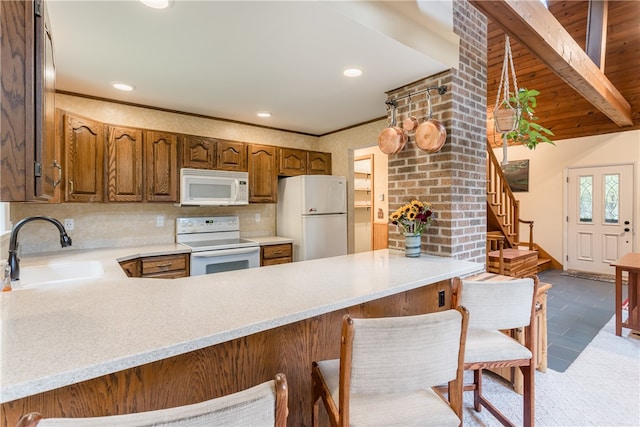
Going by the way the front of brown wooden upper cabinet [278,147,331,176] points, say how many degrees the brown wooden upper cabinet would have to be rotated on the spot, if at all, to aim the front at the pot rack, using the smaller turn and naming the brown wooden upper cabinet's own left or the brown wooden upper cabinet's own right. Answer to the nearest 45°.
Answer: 0° — it already faces it

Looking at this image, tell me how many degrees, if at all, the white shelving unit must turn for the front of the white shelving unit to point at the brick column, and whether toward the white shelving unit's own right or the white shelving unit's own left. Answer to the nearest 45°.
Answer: approximately 45° to the white shelving unit's own left

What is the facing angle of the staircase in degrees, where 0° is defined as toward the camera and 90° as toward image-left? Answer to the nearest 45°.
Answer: approximately 315°

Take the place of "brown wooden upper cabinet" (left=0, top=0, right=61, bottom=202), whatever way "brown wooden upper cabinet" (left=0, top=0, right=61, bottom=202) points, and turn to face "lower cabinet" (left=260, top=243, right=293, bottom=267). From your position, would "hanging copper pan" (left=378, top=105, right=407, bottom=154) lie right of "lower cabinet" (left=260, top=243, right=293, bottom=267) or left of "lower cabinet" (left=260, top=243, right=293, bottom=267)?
right

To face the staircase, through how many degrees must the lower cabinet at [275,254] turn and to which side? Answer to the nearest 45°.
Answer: approximately 45° to its left

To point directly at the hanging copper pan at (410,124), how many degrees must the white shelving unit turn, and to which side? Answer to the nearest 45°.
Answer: approximately 45° to its left

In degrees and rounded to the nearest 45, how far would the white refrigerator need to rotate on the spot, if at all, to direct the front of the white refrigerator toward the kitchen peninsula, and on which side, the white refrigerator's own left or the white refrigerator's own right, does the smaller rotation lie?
approximately 45° to the white refrigerator's own right
